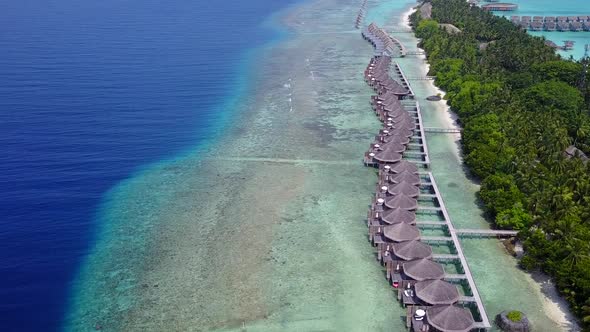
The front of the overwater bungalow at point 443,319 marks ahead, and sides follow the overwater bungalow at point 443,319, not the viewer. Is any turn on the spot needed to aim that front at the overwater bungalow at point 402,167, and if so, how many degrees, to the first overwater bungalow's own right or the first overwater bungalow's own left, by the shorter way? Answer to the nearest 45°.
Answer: approximately 90° to the first overwater bungalow's own left

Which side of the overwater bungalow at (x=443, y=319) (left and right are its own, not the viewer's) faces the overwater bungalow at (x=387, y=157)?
right

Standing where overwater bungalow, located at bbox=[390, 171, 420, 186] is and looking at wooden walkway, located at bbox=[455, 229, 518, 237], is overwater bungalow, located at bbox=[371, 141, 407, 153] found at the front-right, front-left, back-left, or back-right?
back-left
